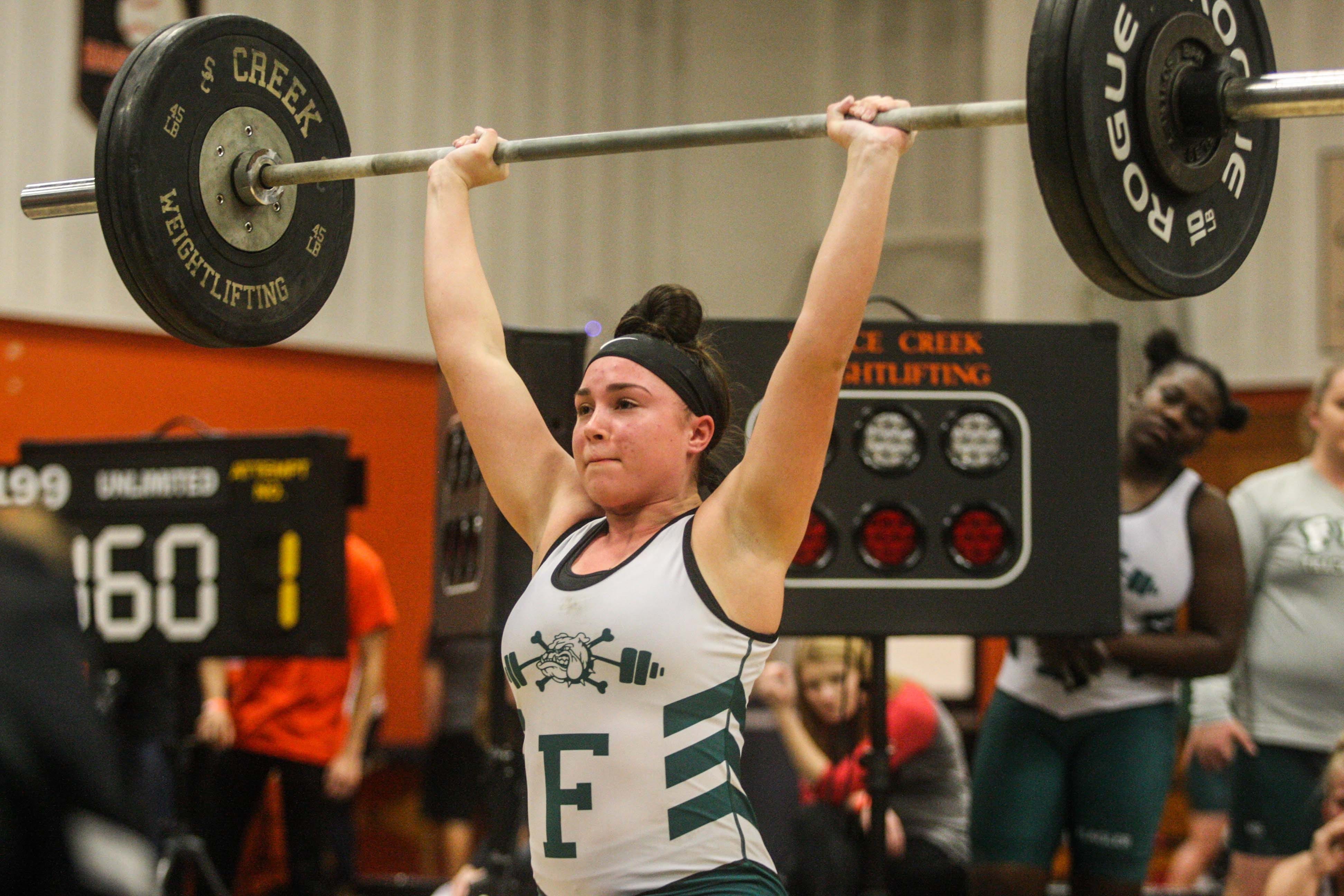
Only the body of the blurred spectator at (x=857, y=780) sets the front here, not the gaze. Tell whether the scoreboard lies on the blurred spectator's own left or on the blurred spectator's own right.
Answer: on the blurred spectator's own right

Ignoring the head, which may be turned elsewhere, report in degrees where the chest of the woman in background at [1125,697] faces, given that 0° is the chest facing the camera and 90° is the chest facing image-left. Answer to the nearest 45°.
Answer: approximately 0°

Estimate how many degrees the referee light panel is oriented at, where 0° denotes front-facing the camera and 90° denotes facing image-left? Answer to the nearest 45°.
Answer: approximately 0°

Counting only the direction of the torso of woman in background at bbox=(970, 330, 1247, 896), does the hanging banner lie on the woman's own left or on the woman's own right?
on the woman's own right

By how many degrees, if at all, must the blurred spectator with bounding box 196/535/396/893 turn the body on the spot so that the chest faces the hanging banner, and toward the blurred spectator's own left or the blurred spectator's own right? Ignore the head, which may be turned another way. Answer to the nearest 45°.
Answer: approximately 180°
